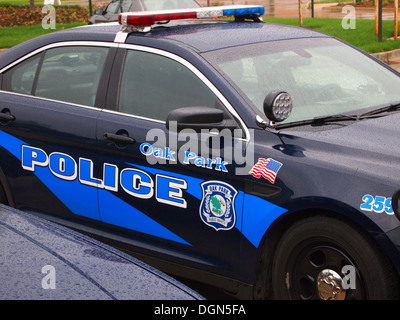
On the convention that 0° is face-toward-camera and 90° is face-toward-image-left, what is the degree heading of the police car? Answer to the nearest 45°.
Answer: approximately 315°
